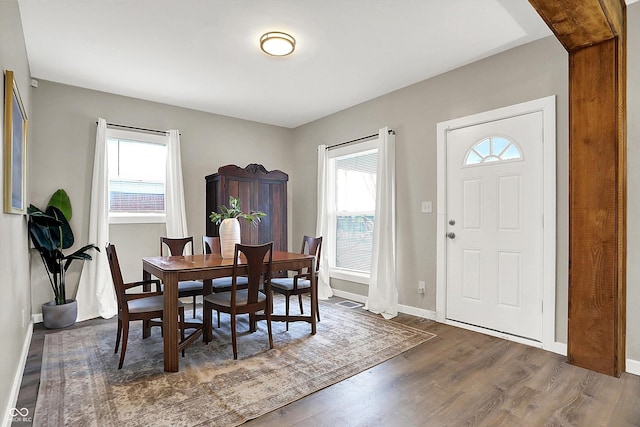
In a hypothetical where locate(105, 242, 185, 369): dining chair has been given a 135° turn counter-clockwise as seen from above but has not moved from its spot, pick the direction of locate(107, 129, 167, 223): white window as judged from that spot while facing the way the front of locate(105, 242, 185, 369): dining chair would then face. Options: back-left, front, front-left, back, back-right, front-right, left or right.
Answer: front-right

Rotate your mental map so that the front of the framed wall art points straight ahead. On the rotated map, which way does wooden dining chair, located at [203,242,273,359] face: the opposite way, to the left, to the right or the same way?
to the left

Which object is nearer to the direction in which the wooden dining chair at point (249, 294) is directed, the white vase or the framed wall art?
the white vase

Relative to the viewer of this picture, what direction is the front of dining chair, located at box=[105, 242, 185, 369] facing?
facing to the right of the viewer

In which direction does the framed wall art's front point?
to the viewer's right

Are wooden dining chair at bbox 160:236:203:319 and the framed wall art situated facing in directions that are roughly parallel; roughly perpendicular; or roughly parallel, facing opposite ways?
roughly perpendicular

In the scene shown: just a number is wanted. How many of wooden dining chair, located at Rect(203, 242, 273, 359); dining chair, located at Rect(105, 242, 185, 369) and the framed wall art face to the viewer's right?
2

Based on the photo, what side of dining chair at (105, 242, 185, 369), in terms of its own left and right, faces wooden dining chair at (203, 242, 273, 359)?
front

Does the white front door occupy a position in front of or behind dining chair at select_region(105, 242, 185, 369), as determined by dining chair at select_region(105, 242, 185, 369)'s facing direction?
in front
